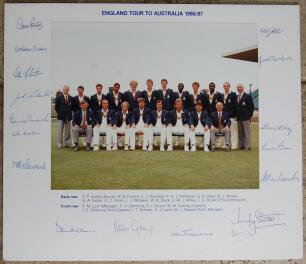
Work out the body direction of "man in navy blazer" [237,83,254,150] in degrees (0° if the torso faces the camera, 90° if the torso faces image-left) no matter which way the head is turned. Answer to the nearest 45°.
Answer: approximately 45°

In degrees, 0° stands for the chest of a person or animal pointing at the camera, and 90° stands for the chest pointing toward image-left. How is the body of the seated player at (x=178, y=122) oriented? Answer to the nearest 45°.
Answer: approximately 0°

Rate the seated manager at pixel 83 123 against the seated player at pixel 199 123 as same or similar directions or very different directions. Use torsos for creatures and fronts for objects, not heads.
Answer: same or similar directions

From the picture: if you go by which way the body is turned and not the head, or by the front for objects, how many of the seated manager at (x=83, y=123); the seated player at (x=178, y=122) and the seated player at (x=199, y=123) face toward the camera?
3
